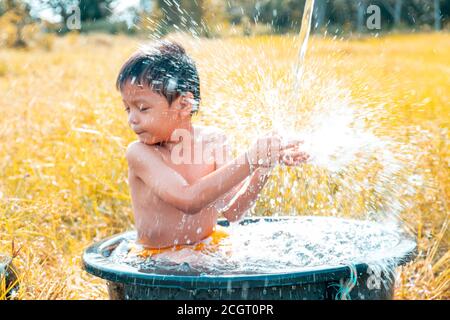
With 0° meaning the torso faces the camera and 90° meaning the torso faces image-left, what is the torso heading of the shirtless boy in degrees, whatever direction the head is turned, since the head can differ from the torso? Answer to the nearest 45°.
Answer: approximately 315°

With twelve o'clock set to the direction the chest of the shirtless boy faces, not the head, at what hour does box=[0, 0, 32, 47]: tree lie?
The tree is roughly at 7 o'clock from the shirtless boy.
